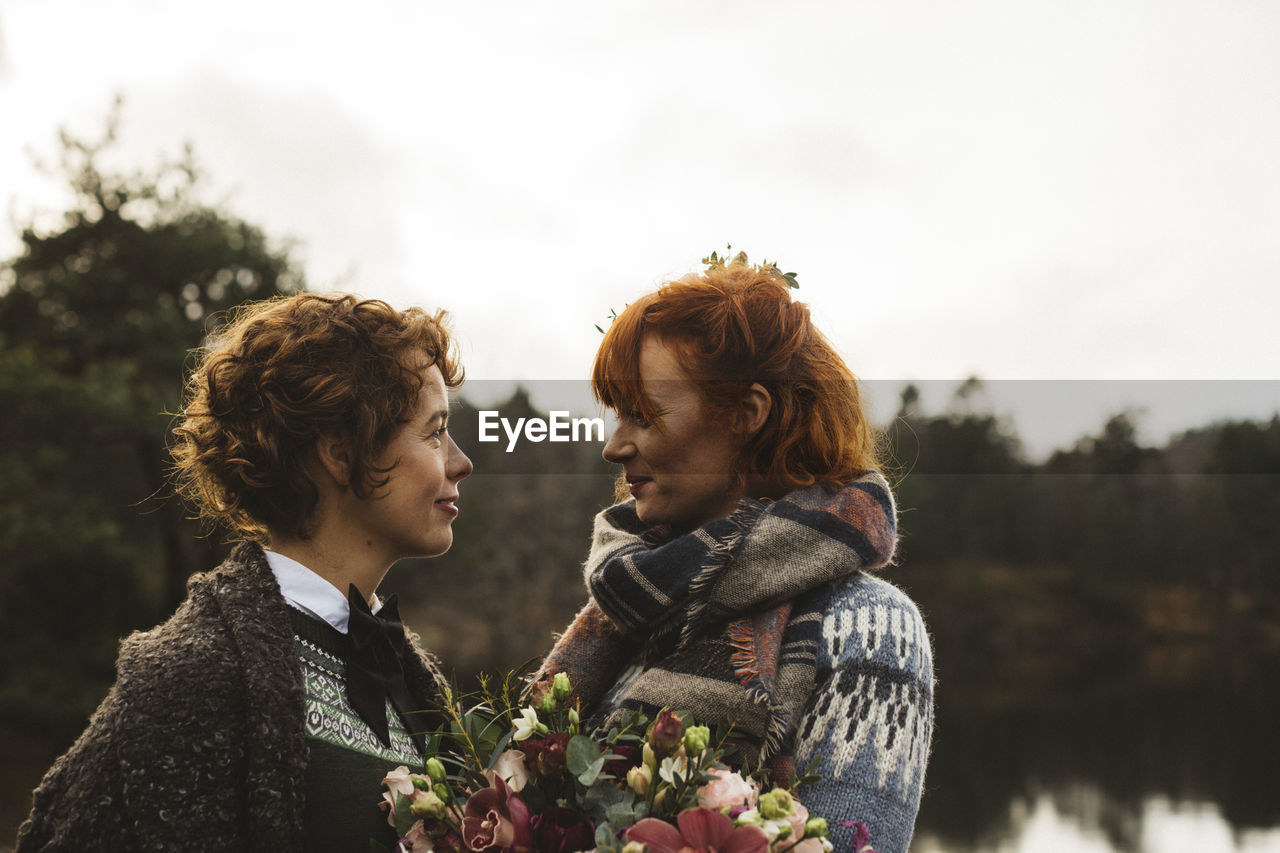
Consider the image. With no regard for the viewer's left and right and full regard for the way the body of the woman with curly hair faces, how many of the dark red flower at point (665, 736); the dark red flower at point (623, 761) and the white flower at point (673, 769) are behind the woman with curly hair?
0

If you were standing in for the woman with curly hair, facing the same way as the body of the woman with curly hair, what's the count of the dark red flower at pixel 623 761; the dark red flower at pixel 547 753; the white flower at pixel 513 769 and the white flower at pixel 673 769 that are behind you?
0

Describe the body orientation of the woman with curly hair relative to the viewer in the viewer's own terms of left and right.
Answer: facing the viewer and to the right of the viewer

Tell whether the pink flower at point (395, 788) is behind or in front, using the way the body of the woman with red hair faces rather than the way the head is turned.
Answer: in front

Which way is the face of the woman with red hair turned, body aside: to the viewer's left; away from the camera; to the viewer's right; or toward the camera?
to the viewer's left

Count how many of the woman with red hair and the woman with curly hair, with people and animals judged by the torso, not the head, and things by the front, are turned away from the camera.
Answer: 0

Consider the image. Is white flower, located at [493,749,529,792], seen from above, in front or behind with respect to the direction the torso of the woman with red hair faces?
in front

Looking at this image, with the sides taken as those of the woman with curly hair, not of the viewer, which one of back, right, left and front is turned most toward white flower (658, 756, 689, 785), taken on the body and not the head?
front

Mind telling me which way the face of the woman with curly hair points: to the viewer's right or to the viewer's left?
to the viewer's right

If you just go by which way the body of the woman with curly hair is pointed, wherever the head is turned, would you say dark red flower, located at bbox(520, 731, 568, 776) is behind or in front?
in front
